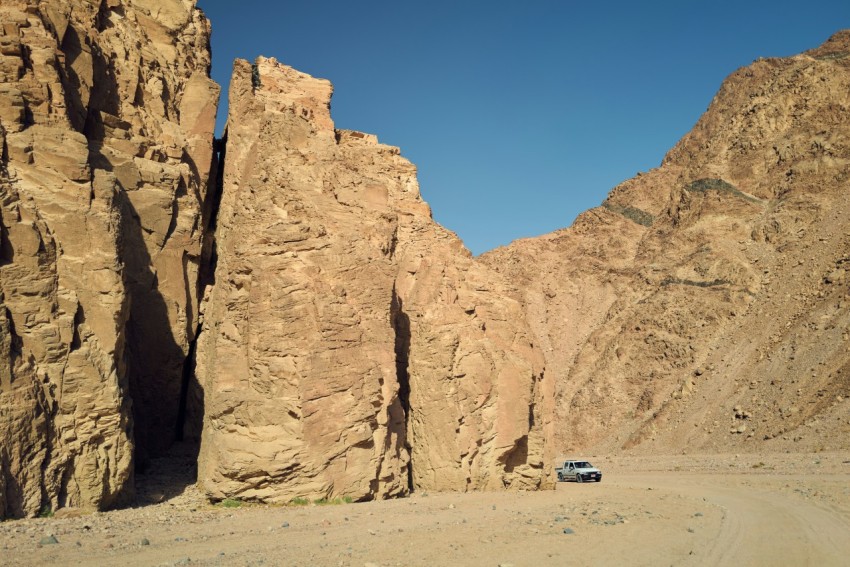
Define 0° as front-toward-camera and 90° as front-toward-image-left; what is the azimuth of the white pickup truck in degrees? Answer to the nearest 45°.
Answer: approximately 315°

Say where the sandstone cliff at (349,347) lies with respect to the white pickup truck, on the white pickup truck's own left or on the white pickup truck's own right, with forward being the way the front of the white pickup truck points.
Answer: on the white pickup truck's own right

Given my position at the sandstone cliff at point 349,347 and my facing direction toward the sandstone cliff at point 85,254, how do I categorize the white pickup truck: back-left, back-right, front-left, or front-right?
back-right

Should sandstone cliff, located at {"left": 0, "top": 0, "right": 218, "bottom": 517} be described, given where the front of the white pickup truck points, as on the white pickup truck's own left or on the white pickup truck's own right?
on the white pickup truck's own right
